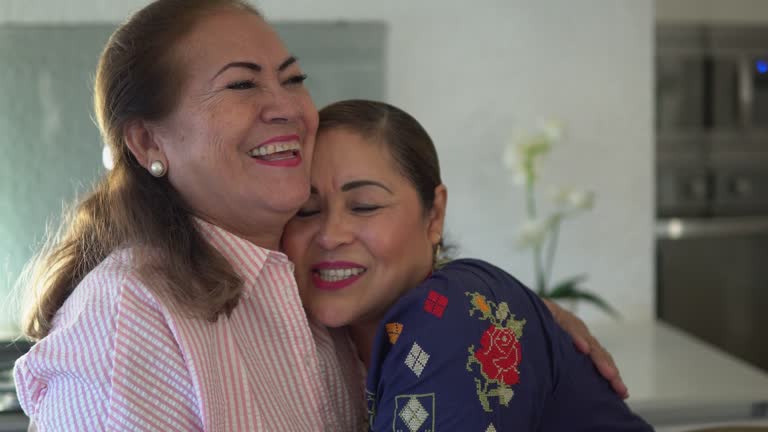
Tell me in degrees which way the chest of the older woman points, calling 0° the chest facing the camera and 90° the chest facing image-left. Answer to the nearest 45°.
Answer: approximately 315°

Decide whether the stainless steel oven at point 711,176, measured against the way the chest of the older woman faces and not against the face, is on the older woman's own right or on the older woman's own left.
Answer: on the older woman's own left
